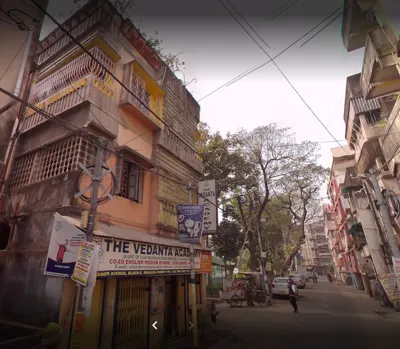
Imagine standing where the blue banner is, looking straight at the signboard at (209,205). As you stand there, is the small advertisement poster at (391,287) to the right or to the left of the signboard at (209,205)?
right

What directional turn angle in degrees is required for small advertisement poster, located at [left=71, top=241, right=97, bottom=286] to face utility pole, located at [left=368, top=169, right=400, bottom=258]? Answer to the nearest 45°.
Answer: approximately 90° to its left

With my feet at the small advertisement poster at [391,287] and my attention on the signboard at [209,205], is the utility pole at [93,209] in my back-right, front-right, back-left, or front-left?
front-left

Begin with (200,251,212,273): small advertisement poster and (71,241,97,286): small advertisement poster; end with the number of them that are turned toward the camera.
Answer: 2

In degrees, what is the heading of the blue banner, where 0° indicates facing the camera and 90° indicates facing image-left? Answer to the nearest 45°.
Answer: approximately 0°

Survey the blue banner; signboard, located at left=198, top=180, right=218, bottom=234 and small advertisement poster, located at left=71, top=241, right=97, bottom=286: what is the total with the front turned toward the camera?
3

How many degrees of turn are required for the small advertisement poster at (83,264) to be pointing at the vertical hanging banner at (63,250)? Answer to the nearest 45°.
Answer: approximately 135° to its right

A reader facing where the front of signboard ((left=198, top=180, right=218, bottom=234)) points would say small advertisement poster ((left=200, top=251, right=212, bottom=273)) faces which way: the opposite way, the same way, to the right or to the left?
the same way

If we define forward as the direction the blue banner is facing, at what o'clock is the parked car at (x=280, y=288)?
The parked car is roughly at 7 o'clock from the blue banner.

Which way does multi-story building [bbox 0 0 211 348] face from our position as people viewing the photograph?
facing the viewer and to the right of the viewer

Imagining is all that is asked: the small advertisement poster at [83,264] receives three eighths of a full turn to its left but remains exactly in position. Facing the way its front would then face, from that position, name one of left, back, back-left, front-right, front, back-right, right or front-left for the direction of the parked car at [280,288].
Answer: front

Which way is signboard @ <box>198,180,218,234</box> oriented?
toward the camera

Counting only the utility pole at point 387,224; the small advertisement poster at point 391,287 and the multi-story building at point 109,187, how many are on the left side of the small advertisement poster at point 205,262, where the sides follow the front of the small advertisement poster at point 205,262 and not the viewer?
2

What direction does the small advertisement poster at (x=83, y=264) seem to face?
toward the camera

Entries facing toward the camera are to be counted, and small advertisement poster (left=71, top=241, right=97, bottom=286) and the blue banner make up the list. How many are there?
2

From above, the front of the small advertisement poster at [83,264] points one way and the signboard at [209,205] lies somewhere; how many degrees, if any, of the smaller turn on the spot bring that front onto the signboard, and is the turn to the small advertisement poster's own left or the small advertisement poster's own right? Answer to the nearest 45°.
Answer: approximately 135° to the small advertisement poster's own left
